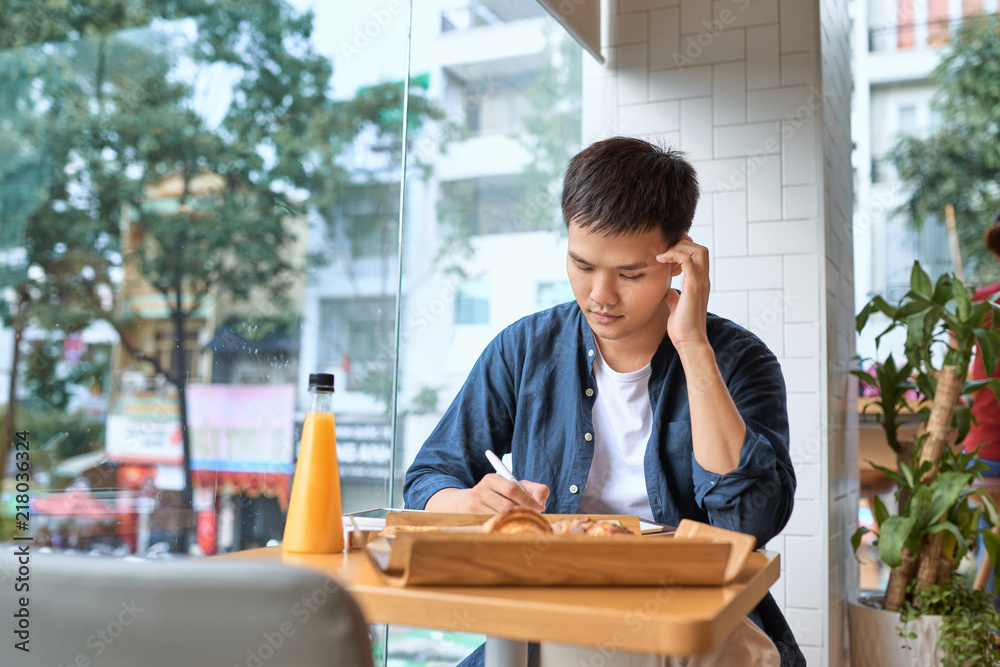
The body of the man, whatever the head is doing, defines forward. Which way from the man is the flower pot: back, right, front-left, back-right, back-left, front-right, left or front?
back-left

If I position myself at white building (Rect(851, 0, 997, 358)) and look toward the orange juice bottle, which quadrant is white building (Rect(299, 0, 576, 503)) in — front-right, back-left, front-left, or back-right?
front-right

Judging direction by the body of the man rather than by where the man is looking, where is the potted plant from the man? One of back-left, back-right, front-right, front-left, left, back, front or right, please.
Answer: back-left

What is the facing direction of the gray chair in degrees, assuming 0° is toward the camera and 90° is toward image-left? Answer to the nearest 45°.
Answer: approximately 180°

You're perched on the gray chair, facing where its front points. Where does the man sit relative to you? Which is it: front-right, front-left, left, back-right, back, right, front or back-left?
front-right

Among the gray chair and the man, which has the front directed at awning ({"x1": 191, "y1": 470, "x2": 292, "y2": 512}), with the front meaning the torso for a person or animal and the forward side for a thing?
the gray chair

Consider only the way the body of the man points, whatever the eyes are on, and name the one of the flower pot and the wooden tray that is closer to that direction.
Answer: the wooden tray

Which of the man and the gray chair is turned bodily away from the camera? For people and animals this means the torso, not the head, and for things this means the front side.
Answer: the gray chair

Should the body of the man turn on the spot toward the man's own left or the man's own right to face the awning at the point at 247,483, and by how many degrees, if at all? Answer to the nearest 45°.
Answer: approximately 135° to the man's own right

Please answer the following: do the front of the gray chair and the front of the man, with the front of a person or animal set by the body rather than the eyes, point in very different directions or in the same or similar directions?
very different directions

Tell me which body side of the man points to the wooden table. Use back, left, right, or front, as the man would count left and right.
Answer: front

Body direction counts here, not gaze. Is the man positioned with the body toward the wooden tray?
yes

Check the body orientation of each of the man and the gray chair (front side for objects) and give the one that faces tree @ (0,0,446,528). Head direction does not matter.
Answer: the gray chair

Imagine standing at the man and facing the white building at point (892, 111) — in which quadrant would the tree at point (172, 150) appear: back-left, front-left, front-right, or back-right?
front-left

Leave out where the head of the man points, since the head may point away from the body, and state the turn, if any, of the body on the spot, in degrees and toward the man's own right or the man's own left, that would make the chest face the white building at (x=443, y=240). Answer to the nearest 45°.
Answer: approximately 180°

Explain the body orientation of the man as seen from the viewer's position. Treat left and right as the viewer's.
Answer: facing the viewer

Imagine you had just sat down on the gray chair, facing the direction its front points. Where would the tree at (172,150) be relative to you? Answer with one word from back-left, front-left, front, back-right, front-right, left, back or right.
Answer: front

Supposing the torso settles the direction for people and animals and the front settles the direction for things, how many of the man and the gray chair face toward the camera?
1

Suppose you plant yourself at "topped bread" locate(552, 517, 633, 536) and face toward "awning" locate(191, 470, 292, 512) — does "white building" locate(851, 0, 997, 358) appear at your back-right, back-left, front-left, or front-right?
front-right
